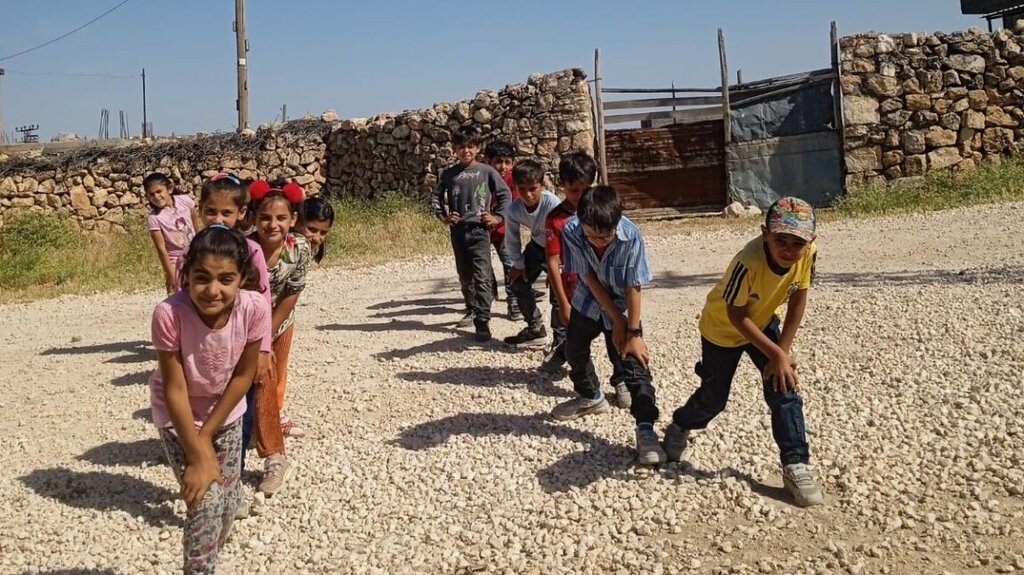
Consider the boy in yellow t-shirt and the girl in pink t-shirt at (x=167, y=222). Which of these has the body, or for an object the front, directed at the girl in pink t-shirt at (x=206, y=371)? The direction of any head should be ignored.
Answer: the girl in pink t-shirt at (x=167, y=222)

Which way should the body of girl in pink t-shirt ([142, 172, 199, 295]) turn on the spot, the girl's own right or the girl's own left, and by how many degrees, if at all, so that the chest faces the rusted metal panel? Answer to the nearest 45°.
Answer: approximately 135° to the girl's own left

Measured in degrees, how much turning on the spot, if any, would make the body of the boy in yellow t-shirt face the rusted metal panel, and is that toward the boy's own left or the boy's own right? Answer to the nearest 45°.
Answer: approximately 135° to the boy's own left

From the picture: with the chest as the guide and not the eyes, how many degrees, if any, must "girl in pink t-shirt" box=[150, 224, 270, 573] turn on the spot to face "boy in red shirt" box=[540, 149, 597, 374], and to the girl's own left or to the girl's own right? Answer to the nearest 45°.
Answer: approximately 135° to the girl's own left

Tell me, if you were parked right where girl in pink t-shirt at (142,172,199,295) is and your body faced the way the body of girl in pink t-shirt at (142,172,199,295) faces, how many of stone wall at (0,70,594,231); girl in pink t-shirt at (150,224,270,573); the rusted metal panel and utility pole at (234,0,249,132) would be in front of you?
1

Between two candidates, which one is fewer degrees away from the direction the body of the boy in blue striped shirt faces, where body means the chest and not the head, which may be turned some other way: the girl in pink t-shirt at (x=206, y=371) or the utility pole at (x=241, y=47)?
the girl in pink t-shirt

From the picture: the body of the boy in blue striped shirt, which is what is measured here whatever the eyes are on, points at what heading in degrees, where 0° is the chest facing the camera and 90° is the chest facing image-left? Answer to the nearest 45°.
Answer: approximately 0°

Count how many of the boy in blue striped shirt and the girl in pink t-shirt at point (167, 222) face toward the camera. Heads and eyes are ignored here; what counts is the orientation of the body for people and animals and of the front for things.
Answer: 2

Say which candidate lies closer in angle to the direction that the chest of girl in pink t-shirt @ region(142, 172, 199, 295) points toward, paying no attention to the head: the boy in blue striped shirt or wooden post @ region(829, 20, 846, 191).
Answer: the boy in blue striped shirt

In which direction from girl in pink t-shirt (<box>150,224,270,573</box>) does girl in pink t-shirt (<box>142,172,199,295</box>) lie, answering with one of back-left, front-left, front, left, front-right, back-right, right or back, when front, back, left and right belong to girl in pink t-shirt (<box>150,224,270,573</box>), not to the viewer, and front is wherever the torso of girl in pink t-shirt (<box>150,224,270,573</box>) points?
back
